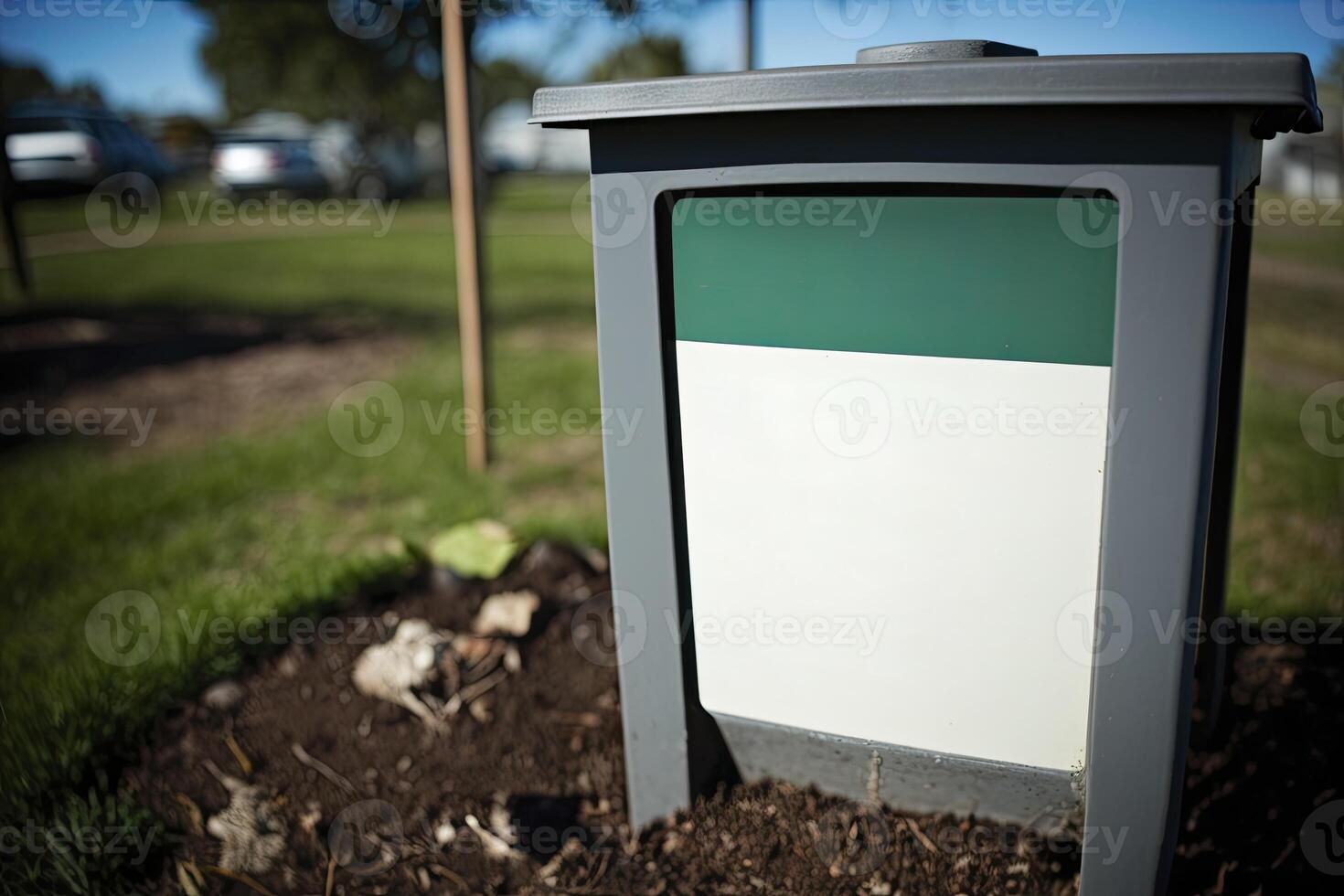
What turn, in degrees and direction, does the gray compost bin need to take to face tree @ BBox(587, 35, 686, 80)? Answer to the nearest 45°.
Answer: approximately 180°

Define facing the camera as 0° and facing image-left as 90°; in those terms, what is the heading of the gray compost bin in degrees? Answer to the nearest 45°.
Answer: approximately 0°

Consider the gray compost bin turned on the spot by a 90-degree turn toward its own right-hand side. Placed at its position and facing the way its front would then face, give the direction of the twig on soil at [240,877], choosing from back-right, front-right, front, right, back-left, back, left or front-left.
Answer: front

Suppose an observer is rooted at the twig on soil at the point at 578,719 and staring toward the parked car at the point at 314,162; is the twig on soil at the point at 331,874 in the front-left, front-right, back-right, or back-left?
back-left

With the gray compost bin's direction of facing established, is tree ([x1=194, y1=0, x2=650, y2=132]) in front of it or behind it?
behind

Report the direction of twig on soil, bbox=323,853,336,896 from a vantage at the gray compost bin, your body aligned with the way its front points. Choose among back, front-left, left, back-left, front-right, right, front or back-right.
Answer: right

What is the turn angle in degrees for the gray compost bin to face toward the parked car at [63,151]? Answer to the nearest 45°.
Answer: approximately 135° to its right

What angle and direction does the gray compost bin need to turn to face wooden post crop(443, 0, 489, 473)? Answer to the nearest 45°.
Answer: approximately 135° to its right

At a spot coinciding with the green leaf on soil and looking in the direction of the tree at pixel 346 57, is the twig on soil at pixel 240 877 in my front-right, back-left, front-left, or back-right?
back-left

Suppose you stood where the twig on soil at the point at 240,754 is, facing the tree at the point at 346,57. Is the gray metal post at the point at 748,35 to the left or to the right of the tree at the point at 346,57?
right

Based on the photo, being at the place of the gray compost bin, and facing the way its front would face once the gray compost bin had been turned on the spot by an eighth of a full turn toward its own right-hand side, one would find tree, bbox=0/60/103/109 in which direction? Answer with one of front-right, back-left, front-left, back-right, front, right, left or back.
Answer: right
